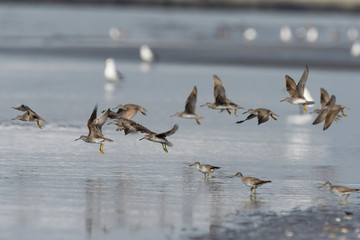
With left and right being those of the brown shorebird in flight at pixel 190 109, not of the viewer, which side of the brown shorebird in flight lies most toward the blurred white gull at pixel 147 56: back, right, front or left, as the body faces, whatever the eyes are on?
right

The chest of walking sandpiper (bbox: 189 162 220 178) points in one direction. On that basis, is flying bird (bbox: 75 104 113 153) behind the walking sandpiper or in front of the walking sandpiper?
in front

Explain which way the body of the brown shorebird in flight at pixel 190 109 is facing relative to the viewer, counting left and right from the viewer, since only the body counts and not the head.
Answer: facing to the left of the viewer

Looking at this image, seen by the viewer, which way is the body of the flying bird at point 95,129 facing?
to the viewer's left

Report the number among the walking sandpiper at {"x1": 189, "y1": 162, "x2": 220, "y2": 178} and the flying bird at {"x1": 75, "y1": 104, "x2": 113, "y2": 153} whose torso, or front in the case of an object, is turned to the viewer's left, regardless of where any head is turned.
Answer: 2
